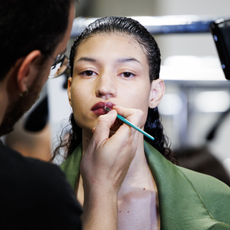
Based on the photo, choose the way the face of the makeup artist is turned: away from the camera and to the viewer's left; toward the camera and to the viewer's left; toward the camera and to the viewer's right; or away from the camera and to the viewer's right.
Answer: away from the camera and to the viewer's right

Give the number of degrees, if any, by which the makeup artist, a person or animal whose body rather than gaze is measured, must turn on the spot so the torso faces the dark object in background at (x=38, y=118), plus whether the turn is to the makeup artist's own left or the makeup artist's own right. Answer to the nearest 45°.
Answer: approximately 45° to the makeup artist's own left

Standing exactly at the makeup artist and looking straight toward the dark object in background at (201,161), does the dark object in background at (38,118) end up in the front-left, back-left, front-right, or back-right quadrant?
front-left

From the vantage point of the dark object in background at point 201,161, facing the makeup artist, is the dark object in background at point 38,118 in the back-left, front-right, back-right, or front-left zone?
front-right

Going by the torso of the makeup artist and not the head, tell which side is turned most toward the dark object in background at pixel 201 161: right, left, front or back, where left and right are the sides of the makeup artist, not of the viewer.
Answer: front

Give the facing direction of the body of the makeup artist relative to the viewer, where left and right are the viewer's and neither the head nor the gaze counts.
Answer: facing away from the viewer and to the right of the viewer
